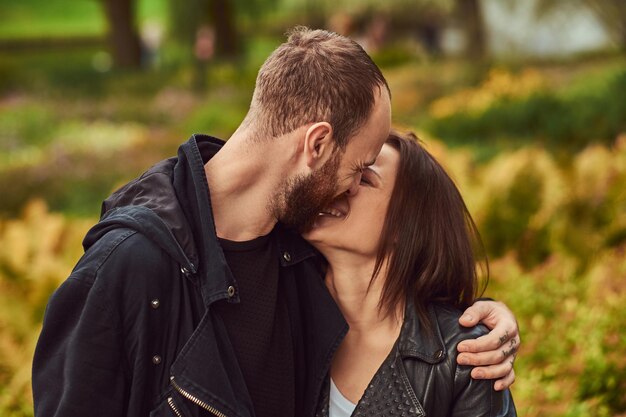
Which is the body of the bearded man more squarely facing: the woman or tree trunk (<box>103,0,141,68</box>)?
the woman

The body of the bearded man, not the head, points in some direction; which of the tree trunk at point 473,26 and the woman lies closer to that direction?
the woman

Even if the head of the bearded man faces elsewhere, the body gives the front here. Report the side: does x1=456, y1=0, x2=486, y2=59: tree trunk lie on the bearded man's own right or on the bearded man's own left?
on the bearded man's own left

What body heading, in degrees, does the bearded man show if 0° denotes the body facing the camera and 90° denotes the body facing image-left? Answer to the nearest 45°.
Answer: approximately 315°

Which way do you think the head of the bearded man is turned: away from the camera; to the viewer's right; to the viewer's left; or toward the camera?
to the viewer's right

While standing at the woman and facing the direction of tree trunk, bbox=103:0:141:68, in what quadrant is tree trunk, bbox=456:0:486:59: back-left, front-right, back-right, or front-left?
front-right

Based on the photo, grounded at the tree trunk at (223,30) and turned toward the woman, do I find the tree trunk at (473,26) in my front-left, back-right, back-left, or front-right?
front-left

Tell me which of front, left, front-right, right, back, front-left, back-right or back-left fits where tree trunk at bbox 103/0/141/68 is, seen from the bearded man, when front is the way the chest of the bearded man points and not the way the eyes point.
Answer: back-left

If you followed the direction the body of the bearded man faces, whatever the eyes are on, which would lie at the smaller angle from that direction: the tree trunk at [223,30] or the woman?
the woman
